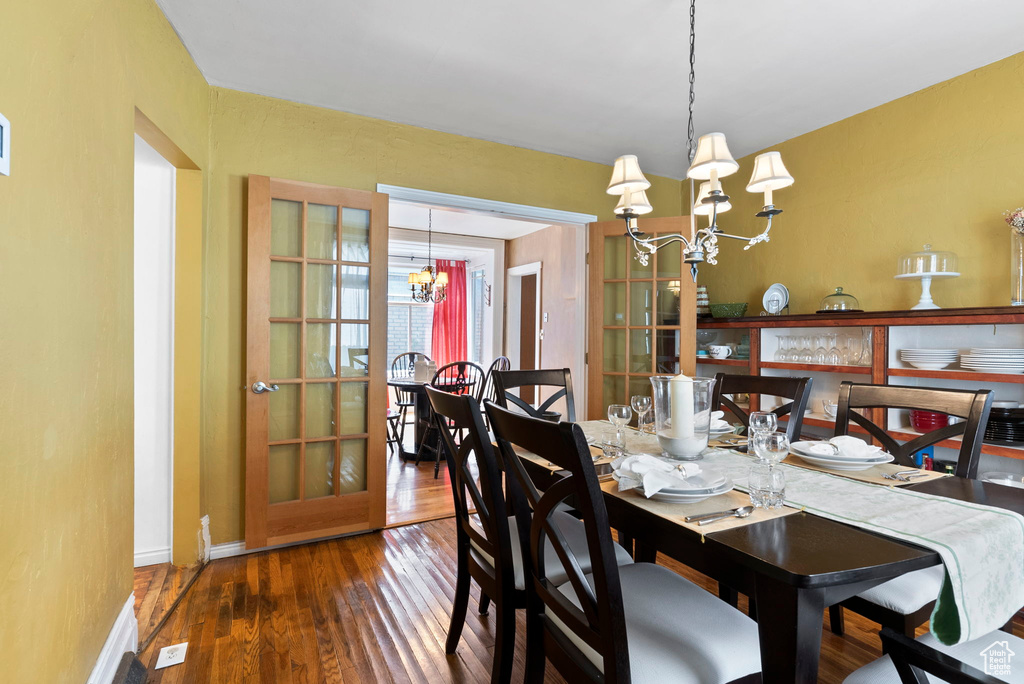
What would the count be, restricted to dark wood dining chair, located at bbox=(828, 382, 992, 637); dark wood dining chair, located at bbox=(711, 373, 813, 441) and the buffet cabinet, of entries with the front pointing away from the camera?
0

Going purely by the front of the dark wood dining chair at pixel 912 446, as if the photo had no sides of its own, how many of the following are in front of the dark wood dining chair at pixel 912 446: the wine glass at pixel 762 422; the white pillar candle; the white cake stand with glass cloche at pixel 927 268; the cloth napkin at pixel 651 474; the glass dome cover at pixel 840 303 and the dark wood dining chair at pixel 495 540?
4

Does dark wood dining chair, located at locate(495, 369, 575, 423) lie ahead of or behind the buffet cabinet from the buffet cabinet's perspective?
ahead

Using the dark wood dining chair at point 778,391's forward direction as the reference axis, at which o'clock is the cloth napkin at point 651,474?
The cloth napkin is roughly at 11 o'clock from the dark wood dining chair.

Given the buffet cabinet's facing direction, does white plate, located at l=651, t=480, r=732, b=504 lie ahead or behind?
ahead

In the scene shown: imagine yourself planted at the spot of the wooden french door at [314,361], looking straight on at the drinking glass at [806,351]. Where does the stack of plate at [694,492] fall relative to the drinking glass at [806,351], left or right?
right

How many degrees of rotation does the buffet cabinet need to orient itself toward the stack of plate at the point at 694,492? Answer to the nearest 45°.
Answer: approximately 45° to its left

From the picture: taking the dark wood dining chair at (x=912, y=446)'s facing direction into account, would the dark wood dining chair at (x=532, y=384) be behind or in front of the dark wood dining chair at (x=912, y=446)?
in front

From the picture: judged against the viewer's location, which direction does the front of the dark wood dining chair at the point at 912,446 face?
facing the viewer and to the left of the viewer

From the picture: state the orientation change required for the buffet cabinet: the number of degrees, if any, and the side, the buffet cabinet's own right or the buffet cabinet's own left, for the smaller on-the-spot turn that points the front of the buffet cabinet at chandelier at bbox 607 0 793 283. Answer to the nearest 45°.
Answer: approximately 45° to the buffet cabinet's own left

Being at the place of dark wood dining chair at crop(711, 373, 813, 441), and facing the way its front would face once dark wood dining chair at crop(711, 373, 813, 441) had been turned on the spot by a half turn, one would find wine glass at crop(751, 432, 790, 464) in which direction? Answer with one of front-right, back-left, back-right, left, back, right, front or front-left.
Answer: back-right

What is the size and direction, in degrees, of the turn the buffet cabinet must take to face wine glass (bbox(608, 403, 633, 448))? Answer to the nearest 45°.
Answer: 0° — it already faces it

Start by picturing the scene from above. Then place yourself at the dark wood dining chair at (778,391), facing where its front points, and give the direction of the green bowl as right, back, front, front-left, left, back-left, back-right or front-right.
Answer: back-right

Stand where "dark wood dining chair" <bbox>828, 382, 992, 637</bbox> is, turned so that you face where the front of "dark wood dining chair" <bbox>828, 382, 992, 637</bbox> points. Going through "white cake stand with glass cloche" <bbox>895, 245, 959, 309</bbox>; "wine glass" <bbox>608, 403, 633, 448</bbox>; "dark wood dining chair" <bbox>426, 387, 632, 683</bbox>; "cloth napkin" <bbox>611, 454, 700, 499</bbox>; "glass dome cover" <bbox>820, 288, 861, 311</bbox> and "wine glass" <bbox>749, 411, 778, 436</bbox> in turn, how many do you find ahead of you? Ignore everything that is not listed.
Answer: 4

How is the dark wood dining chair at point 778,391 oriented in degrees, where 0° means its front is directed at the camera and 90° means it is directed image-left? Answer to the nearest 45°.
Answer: approximately 45°

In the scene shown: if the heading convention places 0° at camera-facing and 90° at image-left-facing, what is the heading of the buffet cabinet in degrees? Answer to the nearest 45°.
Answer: approximately 45°

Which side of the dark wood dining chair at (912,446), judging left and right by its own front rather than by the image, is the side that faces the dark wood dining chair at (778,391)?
right
